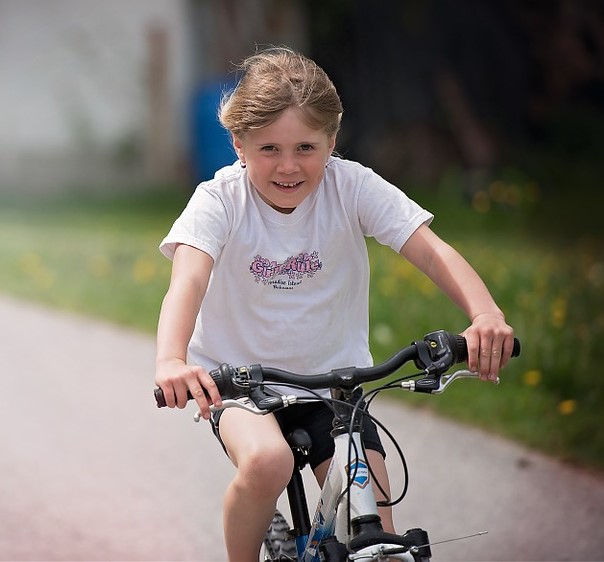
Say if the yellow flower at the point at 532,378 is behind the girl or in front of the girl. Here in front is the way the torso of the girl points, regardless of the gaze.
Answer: behind

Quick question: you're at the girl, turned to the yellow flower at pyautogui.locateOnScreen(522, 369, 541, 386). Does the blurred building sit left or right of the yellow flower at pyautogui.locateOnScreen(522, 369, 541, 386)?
left

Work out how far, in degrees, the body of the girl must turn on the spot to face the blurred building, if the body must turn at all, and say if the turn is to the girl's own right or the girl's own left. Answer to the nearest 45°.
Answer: approximately 180°

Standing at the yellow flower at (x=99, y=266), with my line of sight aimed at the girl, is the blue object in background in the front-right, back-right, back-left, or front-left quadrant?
back-left

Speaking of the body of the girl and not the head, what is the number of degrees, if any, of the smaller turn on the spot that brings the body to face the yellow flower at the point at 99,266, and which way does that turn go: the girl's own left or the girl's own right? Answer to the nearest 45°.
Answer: approximately 180°

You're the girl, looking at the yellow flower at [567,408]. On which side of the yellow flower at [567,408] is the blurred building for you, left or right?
left

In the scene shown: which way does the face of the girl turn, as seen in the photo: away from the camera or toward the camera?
toward the camera

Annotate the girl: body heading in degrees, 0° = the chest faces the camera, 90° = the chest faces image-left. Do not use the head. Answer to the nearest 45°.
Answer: approximately 0°

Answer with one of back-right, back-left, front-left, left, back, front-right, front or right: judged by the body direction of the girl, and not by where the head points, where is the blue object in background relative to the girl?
back

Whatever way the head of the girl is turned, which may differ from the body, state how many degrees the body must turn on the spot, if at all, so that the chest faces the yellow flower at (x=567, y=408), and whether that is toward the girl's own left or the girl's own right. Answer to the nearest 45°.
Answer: approximately 135° to the girl's own left
